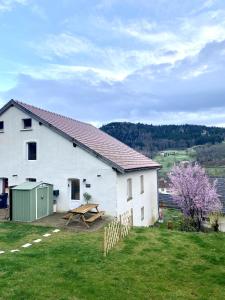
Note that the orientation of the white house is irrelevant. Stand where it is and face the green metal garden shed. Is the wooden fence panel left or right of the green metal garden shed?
left

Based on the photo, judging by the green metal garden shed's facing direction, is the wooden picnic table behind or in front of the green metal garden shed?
in front

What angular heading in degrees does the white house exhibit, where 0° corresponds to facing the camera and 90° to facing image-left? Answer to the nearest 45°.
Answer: approximately 45°

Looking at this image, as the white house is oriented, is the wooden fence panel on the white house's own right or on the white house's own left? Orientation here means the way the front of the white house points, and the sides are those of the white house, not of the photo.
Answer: on the white house's own left

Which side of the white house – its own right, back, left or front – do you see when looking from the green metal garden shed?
front

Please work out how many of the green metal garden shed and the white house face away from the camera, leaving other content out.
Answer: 0

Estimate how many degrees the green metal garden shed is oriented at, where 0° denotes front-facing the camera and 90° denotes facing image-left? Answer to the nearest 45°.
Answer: approximately 315°

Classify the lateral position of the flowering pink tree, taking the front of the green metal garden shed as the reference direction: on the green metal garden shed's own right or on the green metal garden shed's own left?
on the green metal garden shed's own left

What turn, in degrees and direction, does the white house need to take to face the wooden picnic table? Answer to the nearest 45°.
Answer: approximately 45° to its left
